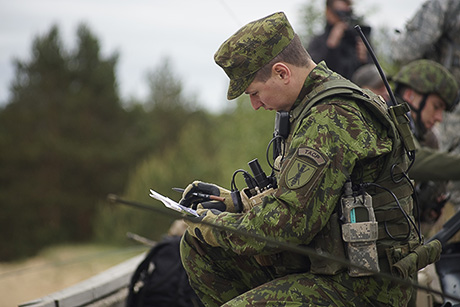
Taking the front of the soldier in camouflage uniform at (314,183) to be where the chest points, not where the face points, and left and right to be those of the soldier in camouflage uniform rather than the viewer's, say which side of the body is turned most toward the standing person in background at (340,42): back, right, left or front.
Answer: right

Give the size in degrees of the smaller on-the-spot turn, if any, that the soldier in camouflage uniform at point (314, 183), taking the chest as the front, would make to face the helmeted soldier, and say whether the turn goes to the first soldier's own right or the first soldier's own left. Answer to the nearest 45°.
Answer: approximately 135° to the first soldier's own right

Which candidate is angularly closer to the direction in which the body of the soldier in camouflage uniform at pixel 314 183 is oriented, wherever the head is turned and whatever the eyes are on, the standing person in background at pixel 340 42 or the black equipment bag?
the black equipment bag

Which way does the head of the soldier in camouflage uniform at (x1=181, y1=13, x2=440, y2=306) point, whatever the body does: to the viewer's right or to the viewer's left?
to the viewer's left

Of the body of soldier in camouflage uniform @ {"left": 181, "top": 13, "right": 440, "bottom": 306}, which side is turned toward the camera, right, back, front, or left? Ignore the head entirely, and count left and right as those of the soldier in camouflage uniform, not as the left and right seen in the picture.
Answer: left
